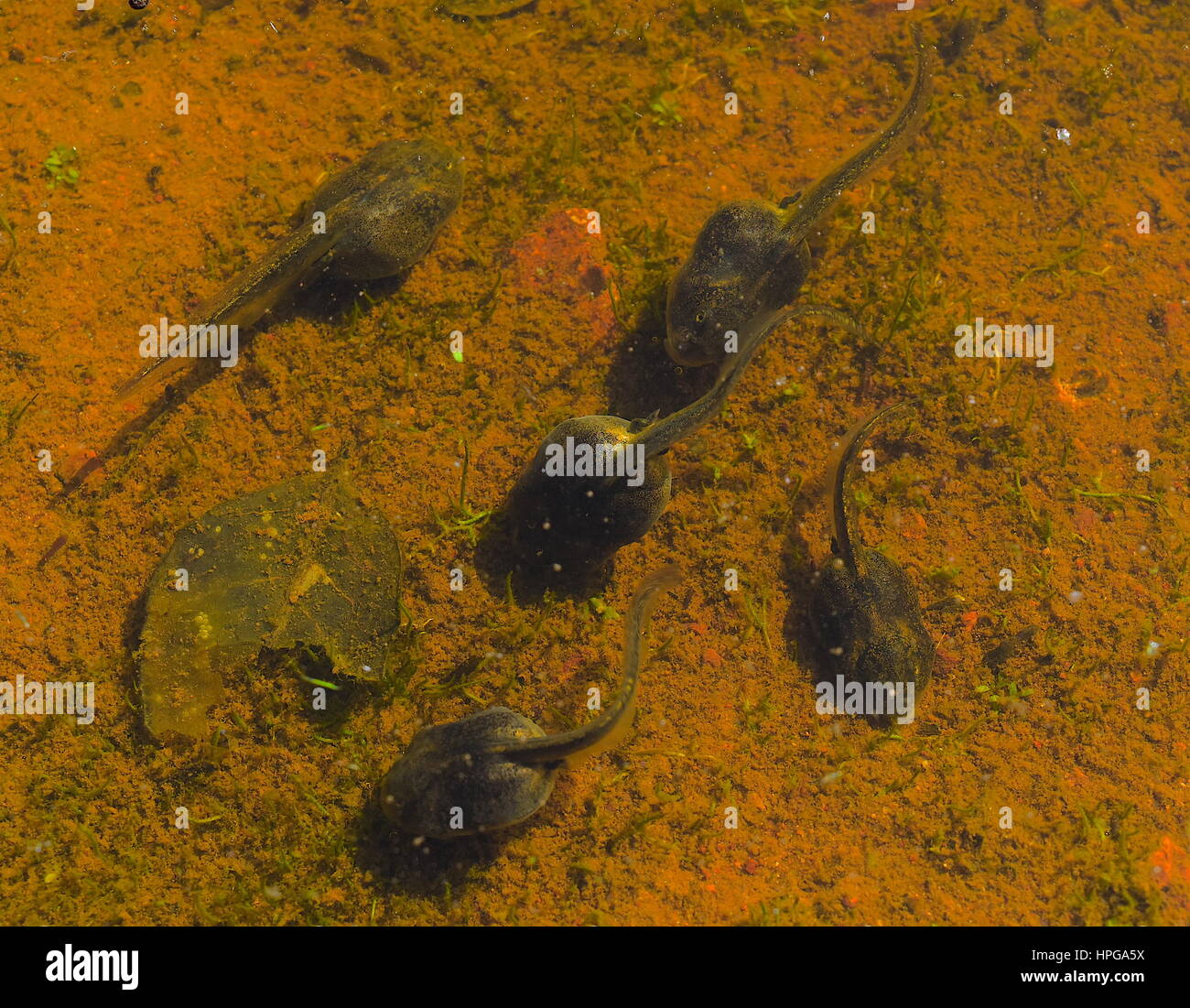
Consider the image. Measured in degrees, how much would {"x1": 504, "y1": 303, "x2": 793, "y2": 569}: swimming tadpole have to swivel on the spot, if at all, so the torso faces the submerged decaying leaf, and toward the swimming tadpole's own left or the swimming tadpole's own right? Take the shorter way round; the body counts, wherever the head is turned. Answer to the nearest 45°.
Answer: approximately 45° to the swimming tadpole's own right
